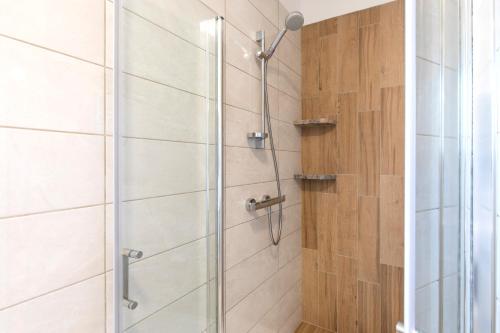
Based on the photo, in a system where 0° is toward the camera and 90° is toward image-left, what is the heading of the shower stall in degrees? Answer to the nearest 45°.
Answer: approximately 0°
